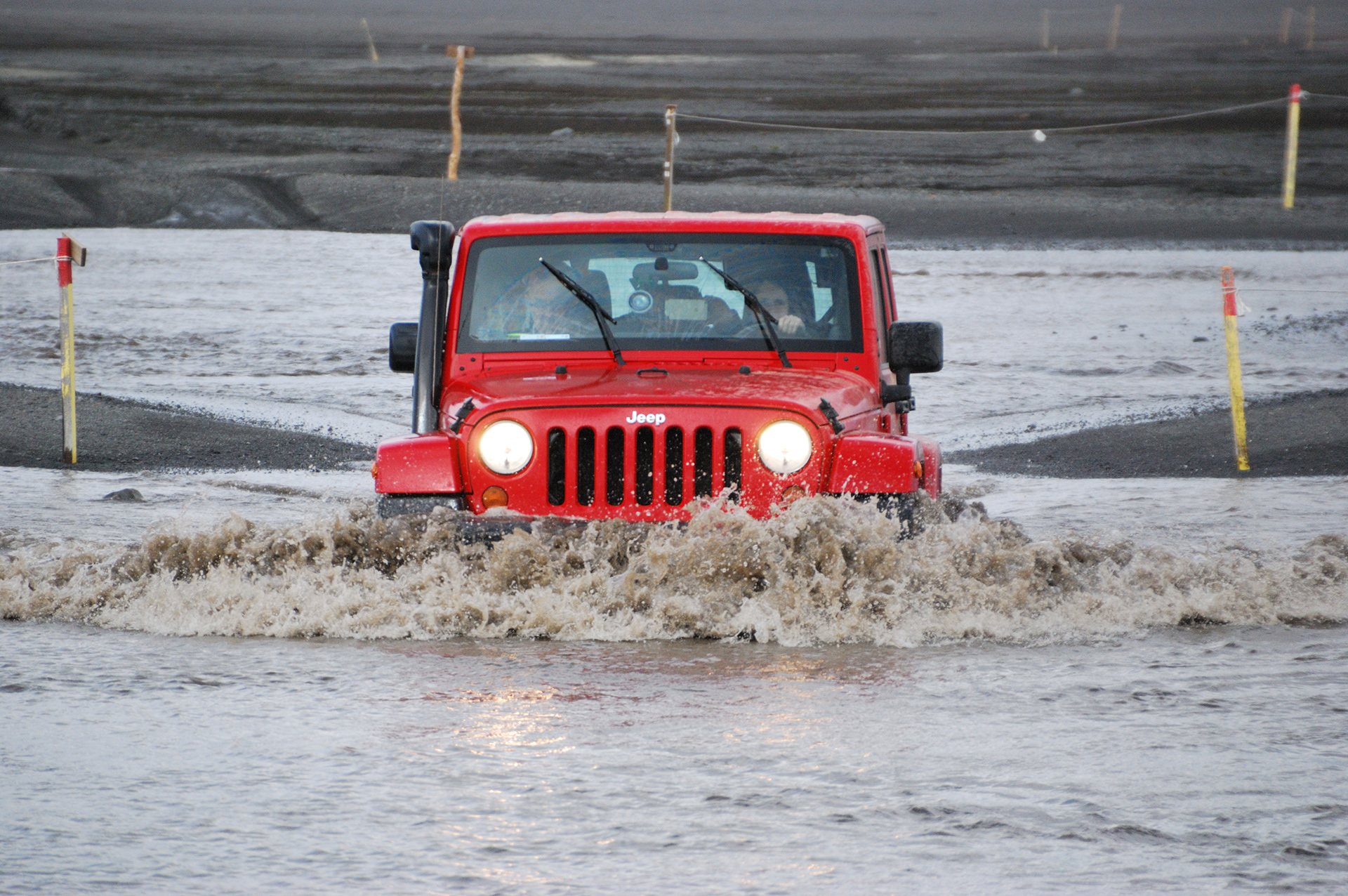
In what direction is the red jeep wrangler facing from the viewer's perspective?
toward the camera

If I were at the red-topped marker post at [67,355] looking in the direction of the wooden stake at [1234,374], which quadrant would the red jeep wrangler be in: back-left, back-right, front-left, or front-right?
front-right

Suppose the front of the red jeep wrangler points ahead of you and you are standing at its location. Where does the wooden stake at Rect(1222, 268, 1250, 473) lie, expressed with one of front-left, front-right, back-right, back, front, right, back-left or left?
back-left

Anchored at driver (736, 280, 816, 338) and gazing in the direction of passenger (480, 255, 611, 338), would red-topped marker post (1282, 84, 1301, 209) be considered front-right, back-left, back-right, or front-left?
back-right

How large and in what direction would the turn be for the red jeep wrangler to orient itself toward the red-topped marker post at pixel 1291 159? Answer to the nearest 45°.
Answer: approximately 135° to its left

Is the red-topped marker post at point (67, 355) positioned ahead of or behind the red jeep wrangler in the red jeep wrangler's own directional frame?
behind

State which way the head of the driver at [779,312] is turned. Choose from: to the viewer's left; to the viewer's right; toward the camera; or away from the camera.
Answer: toward the camera

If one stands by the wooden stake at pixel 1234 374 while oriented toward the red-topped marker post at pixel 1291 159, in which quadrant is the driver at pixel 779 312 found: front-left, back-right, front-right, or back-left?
back-left

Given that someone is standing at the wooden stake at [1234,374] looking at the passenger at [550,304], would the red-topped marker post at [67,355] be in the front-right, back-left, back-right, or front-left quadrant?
front-right
